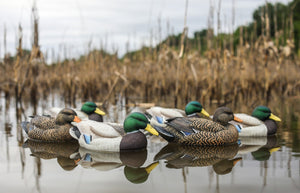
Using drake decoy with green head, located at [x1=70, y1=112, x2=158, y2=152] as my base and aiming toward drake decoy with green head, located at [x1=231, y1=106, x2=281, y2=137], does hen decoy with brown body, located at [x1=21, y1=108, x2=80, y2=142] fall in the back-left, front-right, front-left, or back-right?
back-left

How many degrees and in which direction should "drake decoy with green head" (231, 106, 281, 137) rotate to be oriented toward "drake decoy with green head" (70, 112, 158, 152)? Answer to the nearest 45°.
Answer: approximately 135° to its right

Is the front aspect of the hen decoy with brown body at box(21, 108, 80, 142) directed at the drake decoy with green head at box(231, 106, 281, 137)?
yes

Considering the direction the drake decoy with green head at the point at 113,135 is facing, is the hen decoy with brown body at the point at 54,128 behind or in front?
behind

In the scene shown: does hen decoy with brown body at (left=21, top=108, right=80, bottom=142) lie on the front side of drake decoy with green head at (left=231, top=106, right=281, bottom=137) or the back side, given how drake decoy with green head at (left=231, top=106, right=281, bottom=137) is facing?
on the back side

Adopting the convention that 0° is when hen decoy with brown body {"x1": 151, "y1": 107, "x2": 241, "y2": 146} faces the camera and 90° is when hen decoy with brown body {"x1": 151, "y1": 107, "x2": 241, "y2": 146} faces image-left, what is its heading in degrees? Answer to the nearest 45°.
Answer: approximately 270°

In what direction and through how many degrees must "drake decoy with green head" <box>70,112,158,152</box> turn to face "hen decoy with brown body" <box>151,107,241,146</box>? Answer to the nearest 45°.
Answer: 0° — it already faces it

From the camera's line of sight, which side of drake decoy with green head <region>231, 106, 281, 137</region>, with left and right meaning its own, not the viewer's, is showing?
right

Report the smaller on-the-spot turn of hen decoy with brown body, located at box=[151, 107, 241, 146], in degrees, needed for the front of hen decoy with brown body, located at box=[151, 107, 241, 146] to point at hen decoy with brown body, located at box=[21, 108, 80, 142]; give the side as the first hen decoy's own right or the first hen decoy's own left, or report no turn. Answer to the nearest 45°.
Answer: approximately 180°

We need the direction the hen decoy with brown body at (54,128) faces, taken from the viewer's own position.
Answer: facing to the right of the viewer

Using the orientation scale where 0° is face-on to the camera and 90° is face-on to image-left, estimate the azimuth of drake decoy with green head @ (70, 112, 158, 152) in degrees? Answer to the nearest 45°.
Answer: approximately 270°

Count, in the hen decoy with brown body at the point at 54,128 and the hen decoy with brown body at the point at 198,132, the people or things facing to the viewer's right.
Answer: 2
